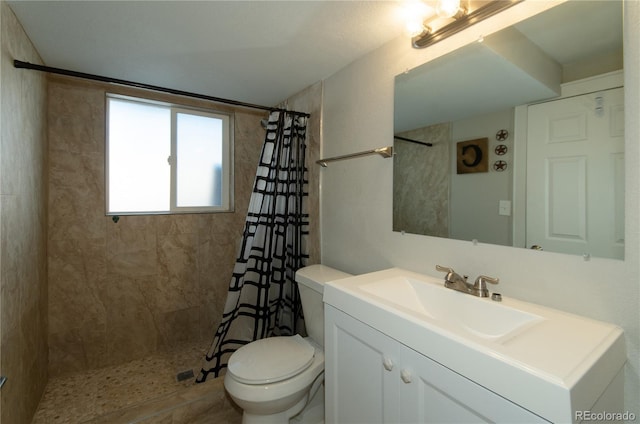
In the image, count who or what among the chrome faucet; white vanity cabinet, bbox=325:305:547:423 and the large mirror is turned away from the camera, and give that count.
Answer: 0

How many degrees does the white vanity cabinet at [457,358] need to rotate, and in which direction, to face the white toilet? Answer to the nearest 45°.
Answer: approximately 45° to its right

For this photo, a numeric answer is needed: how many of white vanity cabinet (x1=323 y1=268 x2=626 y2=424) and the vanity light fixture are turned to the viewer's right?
0

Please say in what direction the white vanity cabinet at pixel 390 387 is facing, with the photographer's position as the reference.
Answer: facing the viewer and to the left of the viewer

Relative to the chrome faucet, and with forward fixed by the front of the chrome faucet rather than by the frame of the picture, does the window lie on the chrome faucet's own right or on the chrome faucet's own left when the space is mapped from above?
on the chrome faucet's own right
